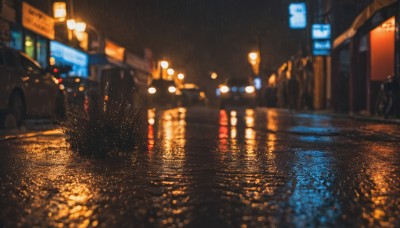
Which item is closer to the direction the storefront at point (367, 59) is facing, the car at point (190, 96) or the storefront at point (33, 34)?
the storefront

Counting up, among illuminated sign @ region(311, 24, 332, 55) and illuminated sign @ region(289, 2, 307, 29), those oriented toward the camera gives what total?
2

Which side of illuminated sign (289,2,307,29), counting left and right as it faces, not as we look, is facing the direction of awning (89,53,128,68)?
right

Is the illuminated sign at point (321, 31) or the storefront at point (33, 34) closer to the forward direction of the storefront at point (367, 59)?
the storefront

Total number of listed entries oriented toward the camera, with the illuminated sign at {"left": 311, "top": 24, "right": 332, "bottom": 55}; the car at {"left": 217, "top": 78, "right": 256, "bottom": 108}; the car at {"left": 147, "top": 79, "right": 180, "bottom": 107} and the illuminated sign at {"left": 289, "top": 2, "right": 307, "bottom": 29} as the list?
4

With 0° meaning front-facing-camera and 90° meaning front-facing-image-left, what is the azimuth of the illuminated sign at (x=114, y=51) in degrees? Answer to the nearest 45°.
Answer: approximately 315°

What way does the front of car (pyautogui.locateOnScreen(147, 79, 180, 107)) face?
toward the camera

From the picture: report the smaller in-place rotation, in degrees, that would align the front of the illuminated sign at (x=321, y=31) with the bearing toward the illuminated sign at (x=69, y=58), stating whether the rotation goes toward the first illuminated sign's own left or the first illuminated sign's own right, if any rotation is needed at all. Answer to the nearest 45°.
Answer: approximately 90° to the first illuminated sign's own right

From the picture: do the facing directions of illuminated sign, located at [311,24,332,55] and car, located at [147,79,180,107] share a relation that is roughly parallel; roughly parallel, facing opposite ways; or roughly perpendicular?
roughly parallel

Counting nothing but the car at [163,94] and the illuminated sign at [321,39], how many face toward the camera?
2

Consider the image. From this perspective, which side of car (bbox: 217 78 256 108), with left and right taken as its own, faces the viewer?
front

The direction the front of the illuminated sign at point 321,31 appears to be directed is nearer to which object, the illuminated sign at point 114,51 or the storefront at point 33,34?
the storefront

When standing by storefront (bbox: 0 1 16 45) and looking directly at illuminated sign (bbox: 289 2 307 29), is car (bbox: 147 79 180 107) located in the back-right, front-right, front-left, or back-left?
front-left

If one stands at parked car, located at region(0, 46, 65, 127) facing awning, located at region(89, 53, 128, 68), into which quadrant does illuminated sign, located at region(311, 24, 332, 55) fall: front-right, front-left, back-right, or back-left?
front-right

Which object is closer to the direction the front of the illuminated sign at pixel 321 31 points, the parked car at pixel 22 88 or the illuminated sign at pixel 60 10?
the parked car

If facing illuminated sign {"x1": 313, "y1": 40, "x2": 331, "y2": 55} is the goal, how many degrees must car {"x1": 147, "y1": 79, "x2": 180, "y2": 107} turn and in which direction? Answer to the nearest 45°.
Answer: approximately 45° to its left

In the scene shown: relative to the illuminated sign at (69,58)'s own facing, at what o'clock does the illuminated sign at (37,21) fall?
the illuminated sign at (37,21) is roughly at 2 o'clock from the illuminated sign at (69,58).

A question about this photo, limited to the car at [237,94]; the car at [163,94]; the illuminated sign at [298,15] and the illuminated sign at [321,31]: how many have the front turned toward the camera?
4

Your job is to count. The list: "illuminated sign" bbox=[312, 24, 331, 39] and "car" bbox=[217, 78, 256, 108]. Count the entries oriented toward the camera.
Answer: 2

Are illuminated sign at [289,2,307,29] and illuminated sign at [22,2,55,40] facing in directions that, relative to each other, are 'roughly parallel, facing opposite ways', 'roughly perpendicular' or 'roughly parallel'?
roughly perpendicular

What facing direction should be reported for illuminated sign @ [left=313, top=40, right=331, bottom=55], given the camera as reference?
facing the viewer
